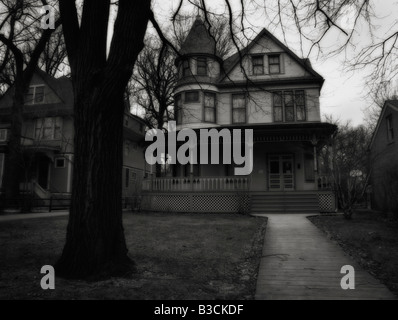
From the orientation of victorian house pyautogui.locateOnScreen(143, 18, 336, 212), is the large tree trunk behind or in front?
in front

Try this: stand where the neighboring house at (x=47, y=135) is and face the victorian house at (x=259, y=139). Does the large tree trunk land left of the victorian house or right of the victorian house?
right

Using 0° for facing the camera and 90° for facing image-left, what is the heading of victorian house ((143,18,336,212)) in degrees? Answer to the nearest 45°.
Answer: approximately 0°

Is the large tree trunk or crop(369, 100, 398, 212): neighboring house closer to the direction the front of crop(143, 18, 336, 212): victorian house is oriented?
the large tree trunk

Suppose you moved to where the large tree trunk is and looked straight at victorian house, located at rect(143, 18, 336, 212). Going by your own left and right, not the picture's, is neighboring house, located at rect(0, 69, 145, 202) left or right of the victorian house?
left

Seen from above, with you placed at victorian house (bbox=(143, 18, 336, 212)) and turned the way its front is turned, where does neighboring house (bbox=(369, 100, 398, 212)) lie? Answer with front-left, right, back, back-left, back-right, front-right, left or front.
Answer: left

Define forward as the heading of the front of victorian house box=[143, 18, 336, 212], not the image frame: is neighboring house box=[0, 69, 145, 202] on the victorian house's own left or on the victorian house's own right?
on the victorian house's own right

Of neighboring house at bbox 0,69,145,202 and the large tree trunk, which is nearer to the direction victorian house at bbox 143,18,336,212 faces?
the large tree trunk
